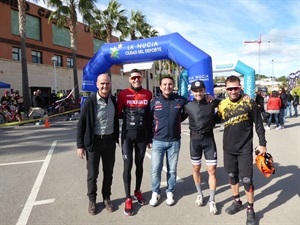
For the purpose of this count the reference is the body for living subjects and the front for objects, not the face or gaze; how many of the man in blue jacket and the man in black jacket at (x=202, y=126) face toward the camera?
2

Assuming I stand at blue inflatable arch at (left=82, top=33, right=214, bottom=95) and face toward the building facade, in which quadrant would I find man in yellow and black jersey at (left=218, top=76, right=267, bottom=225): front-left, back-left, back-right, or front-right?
back-left

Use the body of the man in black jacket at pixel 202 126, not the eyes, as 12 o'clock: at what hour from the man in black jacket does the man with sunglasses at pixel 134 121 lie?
The man with sunglasses is roughly at 3 o'clock from the man in black jacket.

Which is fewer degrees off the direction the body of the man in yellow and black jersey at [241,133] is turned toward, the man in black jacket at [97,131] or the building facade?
the man in black jacket

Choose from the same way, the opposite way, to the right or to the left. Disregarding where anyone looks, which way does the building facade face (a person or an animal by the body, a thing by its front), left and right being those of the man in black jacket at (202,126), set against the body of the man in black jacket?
to the left

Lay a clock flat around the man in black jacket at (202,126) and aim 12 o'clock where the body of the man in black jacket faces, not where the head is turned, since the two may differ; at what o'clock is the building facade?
The building facade is roughly at 5 o'clock from the man in black jacket.

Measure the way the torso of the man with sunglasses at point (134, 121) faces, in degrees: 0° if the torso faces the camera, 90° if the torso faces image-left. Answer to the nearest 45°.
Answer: approximately 0°

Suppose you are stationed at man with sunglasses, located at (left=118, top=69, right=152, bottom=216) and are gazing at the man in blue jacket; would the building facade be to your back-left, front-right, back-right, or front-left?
back-left

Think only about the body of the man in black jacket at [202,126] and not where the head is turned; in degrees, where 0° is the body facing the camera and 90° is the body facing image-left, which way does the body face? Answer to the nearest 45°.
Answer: approximately 0°

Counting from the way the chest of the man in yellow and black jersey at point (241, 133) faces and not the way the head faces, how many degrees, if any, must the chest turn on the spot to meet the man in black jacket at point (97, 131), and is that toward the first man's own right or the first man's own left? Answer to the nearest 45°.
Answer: approximately 90° to the first man's own right

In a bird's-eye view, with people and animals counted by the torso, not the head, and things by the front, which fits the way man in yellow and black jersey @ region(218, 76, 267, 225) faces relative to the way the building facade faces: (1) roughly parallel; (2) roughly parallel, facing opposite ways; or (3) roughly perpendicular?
roughly perpendicular
